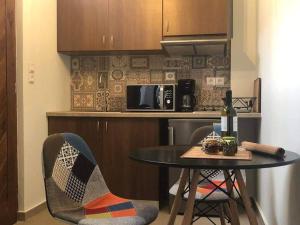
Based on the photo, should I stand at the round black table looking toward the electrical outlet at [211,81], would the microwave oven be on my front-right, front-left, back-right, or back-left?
front-left

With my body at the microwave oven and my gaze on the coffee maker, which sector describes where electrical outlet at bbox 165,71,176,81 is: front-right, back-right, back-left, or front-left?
front-left

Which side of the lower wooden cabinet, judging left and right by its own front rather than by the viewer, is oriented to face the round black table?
front

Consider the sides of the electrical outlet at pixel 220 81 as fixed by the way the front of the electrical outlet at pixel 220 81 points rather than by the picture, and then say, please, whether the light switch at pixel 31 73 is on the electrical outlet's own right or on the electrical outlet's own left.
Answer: on the electrical outlet's own right

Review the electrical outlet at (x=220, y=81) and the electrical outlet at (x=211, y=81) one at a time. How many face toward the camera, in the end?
2

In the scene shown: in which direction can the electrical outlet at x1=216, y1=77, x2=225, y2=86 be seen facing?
toward the camera

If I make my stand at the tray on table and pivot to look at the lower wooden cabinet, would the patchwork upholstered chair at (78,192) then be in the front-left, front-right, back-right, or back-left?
front-left

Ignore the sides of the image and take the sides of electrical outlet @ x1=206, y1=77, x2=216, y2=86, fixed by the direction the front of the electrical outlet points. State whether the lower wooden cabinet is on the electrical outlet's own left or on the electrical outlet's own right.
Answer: on the electrical outlet's own right

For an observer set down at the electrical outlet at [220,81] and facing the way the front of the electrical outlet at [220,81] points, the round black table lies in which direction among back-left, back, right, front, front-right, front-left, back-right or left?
front

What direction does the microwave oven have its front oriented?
toward the camera

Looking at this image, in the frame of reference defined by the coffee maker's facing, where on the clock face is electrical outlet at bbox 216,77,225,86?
The electrical outlet is roughly at 8 o'clock from the coffee maker.

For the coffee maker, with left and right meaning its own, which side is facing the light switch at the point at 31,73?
right

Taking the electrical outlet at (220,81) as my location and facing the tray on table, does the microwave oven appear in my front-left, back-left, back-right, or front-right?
front-right

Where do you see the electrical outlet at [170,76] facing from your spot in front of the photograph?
facing the viewer

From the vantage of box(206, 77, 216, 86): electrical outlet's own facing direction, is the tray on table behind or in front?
in front

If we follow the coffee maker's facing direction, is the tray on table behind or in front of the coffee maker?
in front

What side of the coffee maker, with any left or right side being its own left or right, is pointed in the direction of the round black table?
front
